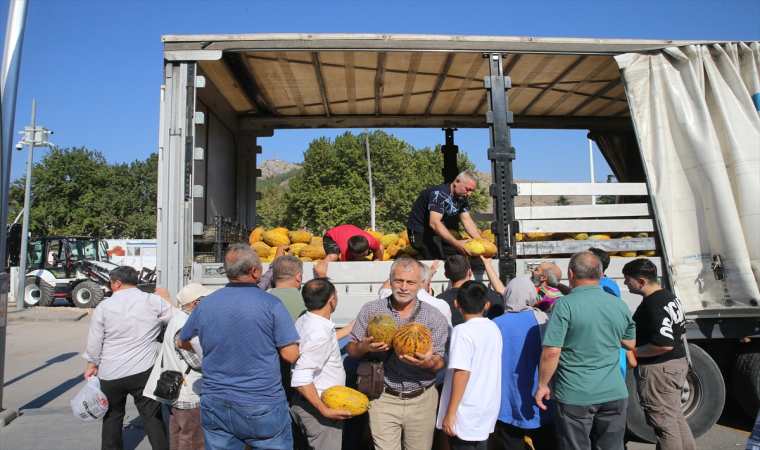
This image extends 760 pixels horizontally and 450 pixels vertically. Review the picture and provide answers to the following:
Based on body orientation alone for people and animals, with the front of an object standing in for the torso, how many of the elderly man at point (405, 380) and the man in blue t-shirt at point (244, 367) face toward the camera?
1

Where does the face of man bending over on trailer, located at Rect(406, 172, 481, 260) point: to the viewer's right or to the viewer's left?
to the viewer's right

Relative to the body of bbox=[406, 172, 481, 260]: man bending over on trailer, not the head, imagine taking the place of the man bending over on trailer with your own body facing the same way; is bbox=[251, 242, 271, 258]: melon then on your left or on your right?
on your right

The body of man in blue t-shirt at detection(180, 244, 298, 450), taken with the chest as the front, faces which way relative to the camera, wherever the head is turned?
away from the camera

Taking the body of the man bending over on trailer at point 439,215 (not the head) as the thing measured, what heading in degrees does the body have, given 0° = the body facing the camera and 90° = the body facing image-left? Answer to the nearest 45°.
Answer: approximately 315°

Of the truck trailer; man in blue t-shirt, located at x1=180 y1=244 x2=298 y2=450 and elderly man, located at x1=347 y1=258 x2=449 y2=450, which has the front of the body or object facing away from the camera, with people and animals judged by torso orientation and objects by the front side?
the man in blue t-shirt

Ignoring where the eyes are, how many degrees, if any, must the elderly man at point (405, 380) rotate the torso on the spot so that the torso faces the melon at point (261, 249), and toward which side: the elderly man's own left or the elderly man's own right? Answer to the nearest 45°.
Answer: approximately 135° to the elderly man's own right

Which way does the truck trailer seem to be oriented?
to the viewer's left

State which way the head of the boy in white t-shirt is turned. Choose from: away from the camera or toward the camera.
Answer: away from the camera

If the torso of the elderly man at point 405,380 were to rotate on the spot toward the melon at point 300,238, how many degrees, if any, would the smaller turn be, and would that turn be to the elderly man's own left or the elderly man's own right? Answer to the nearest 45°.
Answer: approximately 135° to the elderly man's own right

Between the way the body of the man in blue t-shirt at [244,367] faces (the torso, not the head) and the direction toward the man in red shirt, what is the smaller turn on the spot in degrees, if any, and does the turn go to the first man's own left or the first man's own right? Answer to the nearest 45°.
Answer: approximately 45° to the first man's own right

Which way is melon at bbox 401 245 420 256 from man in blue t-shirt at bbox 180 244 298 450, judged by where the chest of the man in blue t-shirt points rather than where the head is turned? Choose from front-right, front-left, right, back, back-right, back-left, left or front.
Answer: front-right

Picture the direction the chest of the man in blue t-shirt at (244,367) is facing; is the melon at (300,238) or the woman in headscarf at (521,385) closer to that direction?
the melon
